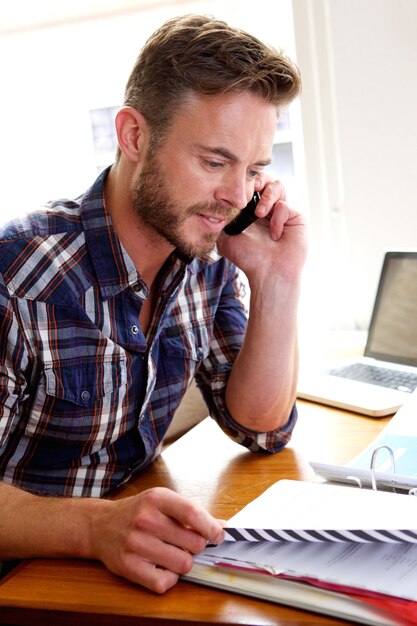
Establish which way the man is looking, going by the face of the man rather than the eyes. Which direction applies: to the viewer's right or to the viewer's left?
to the viewer's right

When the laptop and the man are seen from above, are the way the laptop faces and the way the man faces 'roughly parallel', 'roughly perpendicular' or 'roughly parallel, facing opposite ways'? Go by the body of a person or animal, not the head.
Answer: roughly perpendicular

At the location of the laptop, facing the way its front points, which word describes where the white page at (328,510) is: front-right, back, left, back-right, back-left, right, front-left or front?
front-left

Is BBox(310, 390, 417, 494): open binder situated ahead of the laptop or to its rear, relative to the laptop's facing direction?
ahead

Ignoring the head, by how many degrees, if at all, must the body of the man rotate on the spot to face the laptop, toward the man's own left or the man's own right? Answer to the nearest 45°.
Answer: approximately 90° to the man's own left

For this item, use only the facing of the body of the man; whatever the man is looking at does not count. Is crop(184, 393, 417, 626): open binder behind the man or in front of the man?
in front

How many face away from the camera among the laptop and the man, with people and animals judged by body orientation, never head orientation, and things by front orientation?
0

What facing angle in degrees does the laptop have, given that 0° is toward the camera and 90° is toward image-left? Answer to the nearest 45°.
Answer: approximately 45°

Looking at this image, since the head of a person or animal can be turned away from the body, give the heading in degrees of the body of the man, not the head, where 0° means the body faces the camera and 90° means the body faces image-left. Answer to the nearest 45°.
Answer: approximately 315°
